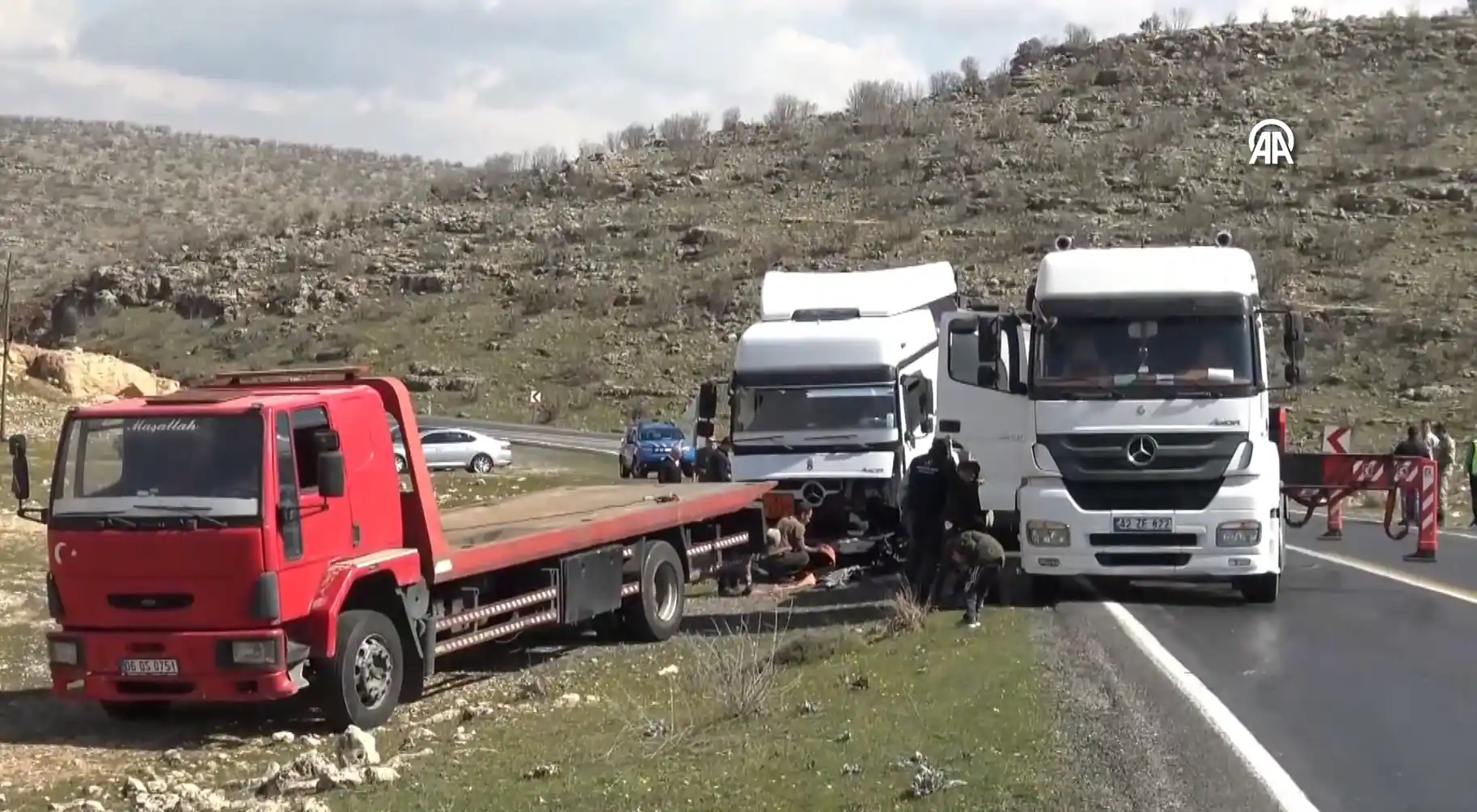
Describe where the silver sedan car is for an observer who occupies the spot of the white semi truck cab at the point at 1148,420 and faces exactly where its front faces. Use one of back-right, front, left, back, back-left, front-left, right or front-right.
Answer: back-right

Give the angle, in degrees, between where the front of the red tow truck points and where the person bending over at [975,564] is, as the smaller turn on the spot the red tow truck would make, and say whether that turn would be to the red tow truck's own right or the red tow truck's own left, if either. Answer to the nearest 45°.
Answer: approximately 135° to the red tow truck's own left

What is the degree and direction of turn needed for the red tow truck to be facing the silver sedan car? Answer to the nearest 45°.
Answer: approximately 135° to its right

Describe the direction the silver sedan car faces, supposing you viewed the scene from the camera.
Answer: facing to the left of the viewer

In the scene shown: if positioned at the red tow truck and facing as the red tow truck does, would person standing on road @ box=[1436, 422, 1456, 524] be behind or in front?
behind

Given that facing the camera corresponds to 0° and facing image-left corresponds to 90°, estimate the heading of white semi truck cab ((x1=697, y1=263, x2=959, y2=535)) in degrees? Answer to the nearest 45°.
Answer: approximately 0°

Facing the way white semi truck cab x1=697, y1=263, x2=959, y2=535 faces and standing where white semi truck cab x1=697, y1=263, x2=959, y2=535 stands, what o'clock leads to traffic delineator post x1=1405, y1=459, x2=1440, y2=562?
The traffic delineator post is roughly at 9 o'clock from the white semi truck cab.
